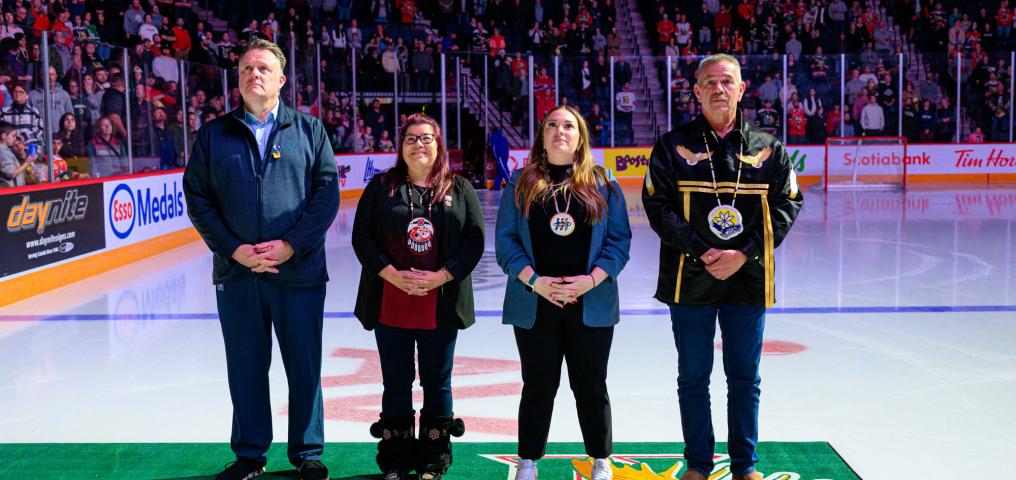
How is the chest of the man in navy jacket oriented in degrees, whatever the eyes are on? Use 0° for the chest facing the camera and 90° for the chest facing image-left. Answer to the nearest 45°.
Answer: approximately 0°

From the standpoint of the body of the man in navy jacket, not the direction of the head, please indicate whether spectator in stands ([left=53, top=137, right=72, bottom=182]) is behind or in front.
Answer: behind

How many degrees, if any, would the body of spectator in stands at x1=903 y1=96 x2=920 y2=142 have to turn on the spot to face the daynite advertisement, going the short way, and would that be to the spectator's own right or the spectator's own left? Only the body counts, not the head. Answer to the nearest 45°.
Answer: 0° — they already face it

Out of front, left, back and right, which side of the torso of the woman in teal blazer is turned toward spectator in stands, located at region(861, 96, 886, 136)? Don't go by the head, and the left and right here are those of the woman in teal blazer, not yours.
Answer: back

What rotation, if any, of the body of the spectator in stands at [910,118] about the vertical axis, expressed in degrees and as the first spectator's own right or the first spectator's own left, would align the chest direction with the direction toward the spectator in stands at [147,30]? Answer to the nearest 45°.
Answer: approximately 45° to the first spectator's own right

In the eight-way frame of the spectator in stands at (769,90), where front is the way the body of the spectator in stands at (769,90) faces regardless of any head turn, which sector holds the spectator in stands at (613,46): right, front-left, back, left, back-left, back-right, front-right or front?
back-right

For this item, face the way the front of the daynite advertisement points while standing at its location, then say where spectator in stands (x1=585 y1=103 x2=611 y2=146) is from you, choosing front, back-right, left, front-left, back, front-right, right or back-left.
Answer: left

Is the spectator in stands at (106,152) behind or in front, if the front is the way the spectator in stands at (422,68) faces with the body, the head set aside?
in front

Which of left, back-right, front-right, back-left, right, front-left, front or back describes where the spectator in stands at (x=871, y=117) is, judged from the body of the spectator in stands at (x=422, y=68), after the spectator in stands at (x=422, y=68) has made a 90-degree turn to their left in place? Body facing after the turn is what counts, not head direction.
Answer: front
